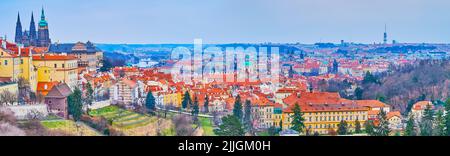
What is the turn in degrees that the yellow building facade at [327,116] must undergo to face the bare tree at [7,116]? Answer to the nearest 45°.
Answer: approximately 45° to its right

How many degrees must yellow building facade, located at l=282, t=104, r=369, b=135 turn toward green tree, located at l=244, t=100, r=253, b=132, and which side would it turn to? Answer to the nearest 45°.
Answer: approximately 45° to its right

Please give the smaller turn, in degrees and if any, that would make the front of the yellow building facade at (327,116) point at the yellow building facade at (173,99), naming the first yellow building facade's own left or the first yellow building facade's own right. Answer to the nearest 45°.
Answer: approximately 90° to the first yellow building facade's own right

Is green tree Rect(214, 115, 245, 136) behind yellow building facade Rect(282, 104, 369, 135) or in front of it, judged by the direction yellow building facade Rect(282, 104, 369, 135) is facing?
in front

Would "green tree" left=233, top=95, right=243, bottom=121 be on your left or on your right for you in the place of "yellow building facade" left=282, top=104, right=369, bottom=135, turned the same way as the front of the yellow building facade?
on your right

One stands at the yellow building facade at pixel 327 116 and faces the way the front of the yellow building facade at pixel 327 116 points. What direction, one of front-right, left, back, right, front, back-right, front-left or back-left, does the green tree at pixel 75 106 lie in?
front-right

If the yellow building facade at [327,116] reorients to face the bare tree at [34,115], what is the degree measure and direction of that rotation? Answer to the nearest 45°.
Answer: approximately 45° to its right

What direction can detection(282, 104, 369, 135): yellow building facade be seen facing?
toward the camera
